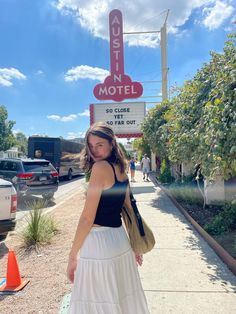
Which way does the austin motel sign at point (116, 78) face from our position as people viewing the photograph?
facing the viewer

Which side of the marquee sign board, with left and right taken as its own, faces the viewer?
front

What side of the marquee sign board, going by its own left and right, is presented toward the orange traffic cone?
front

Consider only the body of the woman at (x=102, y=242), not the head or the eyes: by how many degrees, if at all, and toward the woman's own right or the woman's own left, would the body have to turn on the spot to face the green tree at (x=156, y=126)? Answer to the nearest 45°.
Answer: approximately 45° to the woman's own right

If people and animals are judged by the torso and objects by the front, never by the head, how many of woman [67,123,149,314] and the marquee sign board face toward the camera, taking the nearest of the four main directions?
1

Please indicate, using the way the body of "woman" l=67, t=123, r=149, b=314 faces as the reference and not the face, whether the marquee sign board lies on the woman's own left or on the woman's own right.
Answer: on the woman's own right

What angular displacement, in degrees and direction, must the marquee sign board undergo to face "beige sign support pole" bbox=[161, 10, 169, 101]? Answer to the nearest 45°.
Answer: approximately 135° to its left

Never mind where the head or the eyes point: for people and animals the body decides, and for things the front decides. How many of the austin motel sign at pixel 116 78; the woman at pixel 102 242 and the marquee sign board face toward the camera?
2

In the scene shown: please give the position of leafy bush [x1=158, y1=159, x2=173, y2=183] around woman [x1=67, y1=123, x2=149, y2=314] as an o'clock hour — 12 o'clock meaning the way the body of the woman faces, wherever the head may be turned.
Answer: The leafy bush is roughly at 2 o'clock from the woman.
